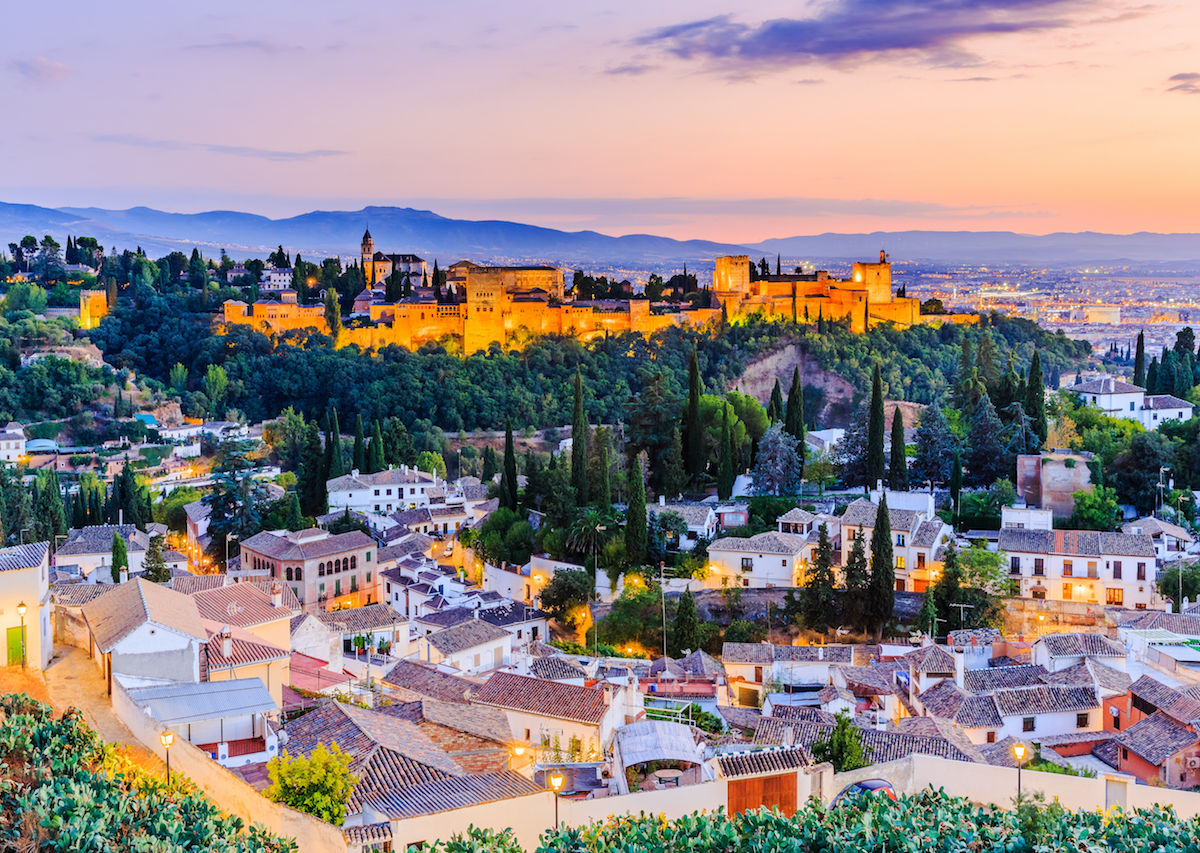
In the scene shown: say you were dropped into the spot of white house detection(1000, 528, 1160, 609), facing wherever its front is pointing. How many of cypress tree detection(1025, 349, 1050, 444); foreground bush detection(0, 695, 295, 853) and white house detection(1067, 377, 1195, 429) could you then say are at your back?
2

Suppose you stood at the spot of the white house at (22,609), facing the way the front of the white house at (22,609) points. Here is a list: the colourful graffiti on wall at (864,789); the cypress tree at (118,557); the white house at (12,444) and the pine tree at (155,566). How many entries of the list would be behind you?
3

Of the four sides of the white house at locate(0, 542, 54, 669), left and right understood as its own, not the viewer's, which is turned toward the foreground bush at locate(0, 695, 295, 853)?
front

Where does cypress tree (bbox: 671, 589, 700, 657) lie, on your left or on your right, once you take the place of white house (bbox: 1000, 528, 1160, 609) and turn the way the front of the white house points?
on your right

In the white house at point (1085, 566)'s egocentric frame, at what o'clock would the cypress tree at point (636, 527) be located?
The cypress tree is roughly at 3 o'clock from the white house.

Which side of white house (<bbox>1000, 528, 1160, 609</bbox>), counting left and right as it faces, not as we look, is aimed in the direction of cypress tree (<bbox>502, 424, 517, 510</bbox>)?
right

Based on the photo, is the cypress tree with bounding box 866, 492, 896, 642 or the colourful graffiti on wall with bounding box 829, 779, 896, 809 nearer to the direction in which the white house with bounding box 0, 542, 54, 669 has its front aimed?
the colourful graffiti on wall

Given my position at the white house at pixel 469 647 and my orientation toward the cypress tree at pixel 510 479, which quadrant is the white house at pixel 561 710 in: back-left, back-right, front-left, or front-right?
back-right

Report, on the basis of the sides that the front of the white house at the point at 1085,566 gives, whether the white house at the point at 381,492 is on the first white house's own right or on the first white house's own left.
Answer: on the first white house's own right

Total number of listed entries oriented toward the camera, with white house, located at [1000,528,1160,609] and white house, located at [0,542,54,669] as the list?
2

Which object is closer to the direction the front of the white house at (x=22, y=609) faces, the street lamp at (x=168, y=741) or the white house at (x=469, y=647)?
the street lamp

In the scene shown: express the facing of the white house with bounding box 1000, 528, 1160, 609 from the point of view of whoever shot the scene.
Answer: facing the viewer

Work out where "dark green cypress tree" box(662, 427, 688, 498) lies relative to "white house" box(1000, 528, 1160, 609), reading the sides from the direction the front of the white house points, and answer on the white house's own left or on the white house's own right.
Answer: on the white house's own right

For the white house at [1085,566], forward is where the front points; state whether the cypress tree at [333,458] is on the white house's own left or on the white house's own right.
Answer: on the white house's own right

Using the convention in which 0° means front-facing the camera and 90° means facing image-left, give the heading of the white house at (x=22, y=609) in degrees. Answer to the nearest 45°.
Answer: approximately 0°

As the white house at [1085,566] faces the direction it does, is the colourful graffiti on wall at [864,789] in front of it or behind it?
in front

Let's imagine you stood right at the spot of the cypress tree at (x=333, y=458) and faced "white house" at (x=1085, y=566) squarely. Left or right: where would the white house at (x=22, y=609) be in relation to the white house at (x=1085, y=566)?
right

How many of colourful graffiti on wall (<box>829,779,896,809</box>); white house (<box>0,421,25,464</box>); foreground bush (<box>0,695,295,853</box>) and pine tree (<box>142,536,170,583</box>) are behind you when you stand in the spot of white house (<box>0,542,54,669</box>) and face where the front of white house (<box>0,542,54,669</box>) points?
2
